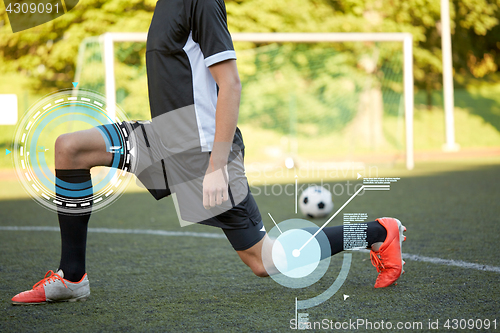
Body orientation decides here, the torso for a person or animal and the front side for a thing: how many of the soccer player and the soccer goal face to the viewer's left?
1

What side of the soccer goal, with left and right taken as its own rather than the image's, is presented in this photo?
front

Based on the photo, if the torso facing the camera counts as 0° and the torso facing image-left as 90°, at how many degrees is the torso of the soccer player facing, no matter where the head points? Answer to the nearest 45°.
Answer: approximately 90°

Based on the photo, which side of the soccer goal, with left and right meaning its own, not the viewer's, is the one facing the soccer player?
front

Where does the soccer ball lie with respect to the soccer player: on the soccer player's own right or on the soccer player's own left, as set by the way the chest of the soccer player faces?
on the soccer player's own right

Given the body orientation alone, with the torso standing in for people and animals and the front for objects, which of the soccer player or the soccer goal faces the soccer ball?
the soccer goal

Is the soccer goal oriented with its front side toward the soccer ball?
yes

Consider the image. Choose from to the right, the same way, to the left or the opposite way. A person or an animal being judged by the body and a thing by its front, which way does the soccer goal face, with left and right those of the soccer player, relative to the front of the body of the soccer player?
to the left

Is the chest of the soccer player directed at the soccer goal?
no
